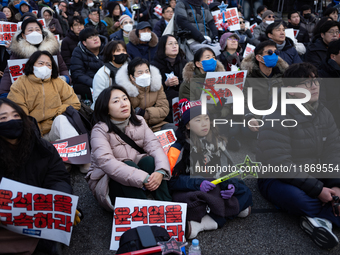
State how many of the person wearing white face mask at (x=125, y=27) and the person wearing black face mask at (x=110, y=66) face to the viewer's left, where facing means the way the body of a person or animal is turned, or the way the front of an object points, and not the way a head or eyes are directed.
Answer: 0

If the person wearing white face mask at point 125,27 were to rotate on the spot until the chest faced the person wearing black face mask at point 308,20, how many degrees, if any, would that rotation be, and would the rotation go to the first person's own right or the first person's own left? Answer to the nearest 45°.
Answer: approximately 45° to the first person's own left

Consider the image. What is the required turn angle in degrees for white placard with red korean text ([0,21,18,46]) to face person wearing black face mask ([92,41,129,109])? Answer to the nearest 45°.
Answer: approximately 45° to its left

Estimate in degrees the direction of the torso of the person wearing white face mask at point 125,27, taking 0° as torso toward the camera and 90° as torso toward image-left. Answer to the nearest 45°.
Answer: approximately 315°

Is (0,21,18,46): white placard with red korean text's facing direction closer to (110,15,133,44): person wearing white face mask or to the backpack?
the backpack

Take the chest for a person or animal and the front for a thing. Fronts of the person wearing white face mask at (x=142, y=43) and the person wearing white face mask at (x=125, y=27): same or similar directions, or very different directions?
same or similar directions

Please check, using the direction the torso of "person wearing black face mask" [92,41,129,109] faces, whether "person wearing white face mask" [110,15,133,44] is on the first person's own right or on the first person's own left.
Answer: on the first person's own left

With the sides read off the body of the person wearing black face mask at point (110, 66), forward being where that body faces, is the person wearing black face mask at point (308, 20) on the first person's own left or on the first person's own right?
on the first person's own left

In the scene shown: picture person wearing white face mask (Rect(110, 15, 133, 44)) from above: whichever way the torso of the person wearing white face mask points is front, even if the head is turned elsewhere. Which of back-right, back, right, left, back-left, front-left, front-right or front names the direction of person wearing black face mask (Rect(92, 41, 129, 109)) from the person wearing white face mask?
front-right

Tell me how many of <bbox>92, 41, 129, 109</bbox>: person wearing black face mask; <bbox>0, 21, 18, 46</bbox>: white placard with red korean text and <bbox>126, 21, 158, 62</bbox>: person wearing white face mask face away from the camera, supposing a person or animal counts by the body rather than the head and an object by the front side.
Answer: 0

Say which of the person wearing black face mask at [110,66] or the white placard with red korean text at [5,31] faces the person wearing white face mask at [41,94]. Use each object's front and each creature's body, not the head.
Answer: the white placard with red korean text

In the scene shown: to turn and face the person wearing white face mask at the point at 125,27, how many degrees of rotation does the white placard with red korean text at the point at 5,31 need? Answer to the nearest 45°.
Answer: approximately 90° to its left

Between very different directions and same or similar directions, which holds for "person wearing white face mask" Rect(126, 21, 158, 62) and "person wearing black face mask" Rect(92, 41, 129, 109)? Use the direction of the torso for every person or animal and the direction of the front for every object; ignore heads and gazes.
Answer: same or similar directions

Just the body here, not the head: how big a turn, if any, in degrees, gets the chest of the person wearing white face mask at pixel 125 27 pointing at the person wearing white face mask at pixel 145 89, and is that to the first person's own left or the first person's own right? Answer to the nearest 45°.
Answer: approximately 45° to the first person's own right

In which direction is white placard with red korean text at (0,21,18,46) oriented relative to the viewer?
toward the camera
